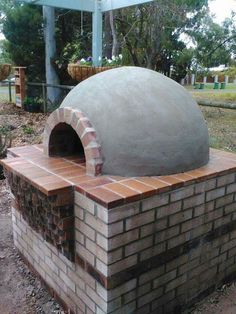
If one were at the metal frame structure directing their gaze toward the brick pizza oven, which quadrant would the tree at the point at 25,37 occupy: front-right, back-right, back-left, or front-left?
back-right

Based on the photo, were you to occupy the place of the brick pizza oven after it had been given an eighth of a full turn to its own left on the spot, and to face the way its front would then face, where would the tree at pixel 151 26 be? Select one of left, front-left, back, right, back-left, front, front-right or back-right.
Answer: back

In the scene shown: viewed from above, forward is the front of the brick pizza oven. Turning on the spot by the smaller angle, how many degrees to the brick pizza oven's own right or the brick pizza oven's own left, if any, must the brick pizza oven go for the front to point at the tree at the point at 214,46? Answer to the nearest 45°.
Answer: approximately 135° to the brick pizza oven's own right

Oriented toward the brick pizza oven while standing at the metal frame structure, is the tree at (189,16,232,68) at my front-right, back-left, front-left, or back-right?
back-left

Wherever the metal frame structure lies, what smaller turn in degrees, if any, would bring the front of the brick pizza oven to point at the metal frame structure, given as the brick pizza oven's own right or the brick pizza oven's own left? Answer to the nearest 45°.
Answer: approximately 135° to the brick pizza oven's own right

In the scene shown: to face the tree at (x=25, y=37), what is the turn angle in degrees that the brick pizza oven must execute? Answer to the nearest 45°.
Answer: approximately 135° to its right

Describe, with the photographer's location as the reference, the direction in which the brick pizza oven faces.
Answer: facing the viewer and to the left of the viewer
